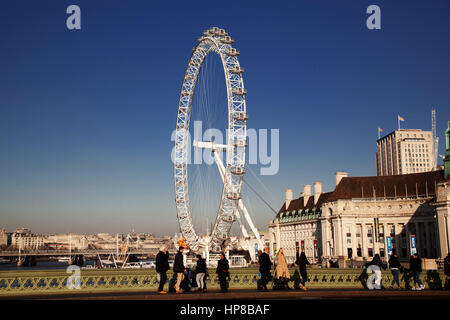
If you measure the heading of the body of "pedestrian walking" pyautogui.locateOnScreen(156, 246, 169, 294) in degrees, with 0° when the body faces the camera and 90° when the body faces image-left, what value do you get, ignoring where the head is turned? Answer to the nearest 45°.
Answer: approximately 270°
